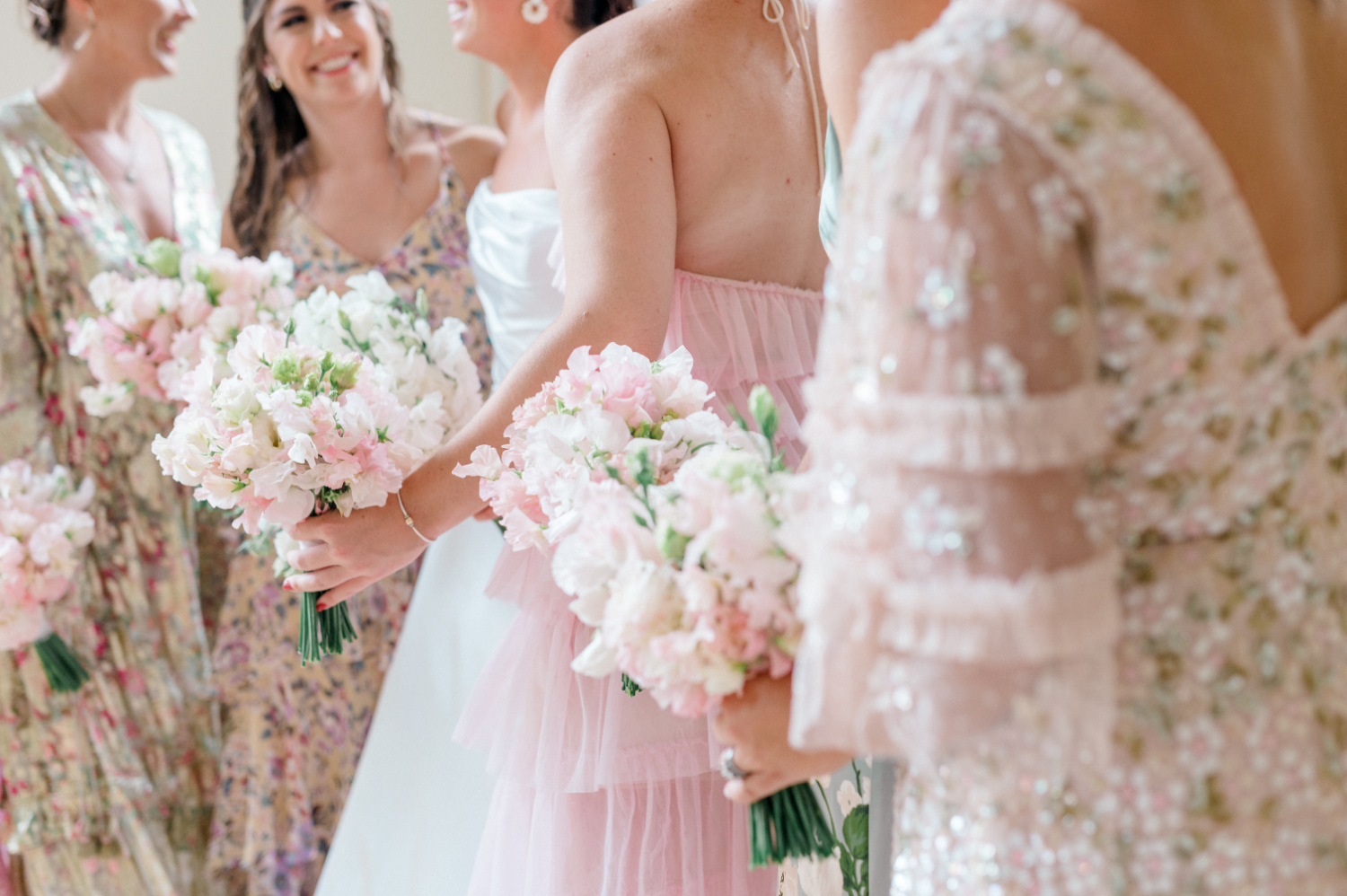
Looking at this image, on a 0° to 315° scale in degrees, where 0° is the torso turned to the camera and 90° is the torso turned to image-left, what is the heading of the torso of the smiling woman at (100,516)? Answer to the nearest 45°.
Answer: approximately 315°

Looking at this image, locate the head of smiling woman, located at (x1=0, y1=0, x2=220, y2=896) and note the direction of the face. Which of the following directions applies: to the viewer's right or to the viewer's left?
to the viewer's right

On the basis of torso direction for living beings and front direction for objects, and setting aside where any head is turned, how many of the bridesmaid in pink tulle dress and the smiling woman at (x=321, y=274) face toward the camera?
1

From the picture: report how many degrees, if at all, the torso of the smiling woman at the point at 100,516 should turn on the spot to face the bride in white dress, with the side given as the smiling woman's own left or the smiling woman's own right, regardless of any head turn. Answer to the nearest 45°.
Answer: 0° — they already face them

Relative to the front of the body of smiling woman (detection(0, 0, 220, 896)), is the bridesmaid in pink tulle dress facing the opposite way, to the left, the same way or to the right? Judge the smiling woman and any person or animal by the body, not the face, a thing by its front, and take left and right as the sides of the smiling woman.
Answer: the opposite way

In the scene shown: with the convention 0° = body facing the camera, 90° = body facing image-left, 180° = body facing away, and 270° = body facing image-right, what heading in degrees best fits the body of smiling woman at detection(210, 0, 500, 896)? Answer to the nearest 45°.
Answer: approximately 0°

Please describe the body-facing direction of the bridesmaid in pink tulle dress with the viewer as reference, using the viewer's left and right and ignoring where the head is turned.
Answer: facing away from the viewer and to the left of the viewer
